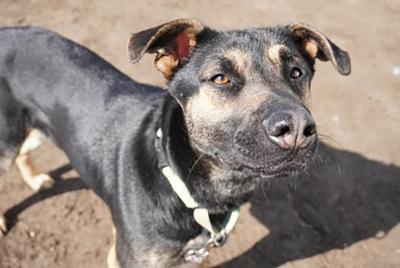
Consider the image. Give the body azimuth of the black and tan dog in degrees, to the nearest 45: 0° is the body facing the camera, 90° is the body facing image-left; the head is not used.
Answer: approximately 315°
